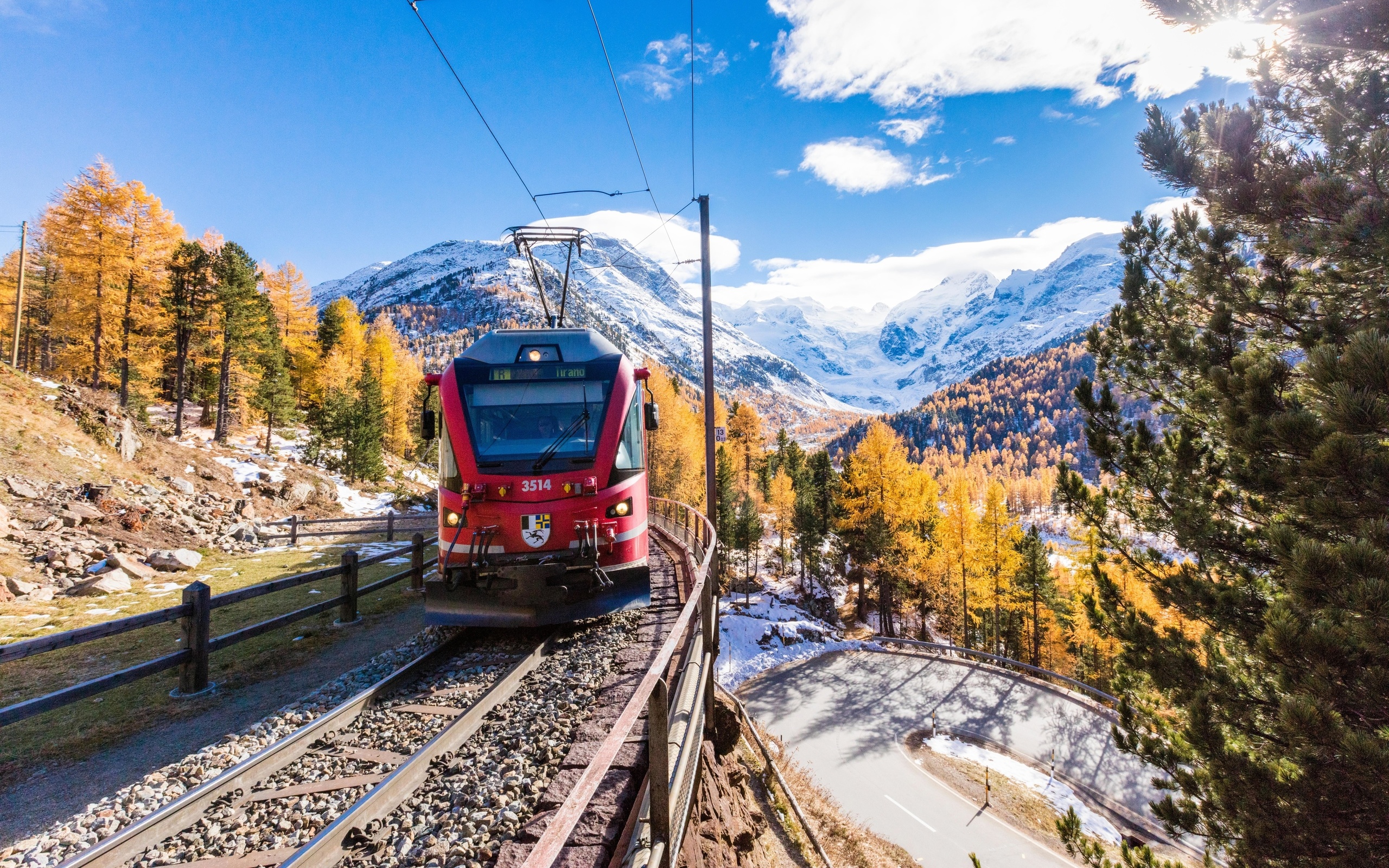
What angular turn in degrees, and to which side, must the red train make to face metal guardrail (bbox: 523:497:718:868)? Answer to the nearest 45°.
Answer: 0° — it already faces it

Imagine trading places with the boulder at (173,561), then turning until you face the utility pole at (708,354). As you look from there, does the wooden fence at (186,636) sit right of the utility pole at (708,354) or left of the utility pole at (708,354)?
right

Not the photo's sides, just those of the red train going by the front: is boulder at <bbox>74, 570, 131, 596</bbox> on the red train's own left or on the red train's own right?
on the red train's own right

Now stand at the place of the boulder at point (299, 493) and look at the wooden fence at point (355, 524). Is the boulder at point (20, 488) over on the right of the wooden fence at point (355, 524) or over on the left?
right

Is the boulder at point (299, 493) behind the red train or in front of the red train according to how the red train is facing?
behind

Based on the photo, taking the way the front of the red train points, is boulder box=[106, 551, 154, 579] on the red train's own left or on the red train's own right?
on the red train's own right

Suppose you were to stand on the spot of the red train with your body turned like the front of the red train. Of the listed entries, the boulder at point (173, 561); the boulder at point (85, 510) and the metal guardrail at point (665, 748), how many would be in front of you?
1

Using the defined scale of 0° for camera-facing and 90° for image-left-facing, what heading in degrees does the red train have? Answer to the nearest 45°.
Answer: approximately 0°

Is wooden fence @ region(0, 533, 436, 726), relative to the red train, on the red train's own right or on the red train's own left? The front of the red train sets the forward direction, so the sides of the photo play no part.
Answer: on the red train's own right

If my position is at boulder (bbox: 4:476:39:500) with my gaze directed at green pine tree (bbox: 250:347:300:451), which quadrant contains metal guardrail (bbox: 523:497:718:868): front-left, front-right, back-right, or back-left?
back-right

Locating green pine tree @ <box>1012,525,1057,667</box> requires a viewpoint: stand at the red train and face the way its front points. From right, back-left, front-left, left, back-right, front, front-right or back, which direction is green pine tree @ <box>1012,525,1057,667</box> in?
back-left
